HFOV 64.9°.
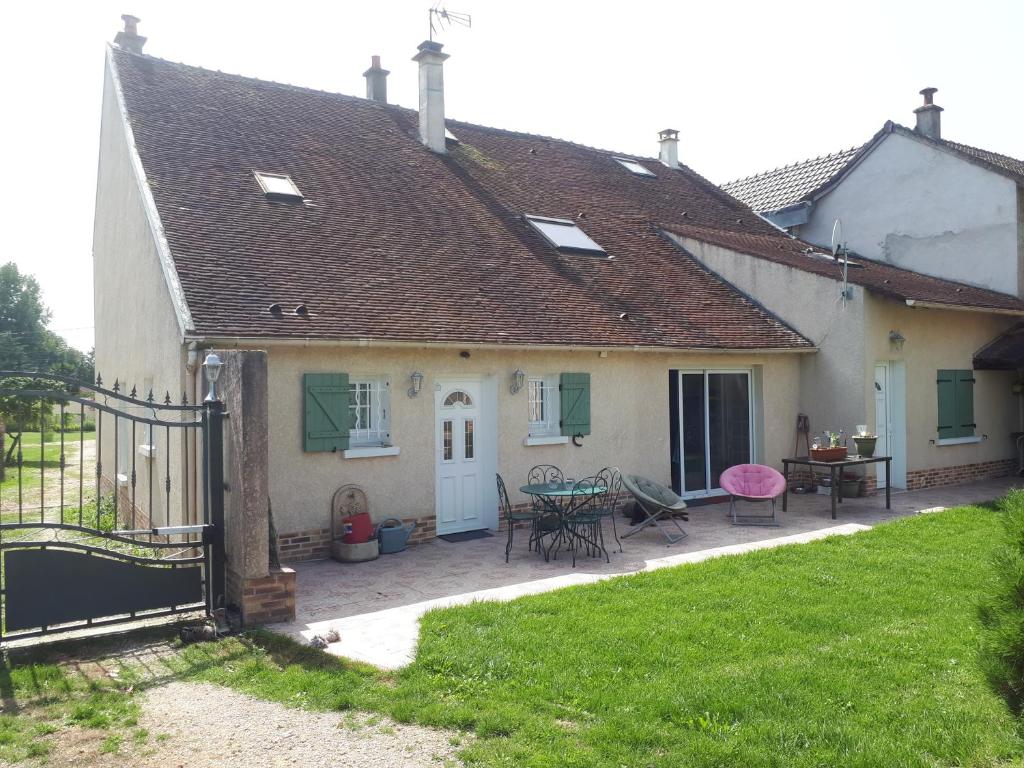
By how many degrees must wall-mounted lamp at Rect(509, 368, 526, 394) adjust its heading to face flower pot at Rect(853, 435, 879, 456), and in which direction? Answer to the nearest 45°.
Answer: approximately 45° to its left

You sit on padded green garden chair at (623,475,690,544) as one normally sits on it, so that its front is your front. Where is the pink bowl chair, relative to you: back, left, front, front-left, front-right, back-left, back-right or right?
left

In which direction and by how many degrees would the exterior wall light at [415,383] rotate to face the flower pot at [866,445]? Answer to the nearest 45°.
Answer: approximately 45° to its left

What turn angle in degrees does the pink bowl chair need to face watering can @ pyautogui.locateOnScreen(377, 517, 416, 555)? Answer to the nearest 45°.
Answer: approximately 45° to its right

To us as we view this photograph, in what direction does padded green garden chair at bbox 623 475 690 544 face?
facing the viewer and to the right of the viewer
